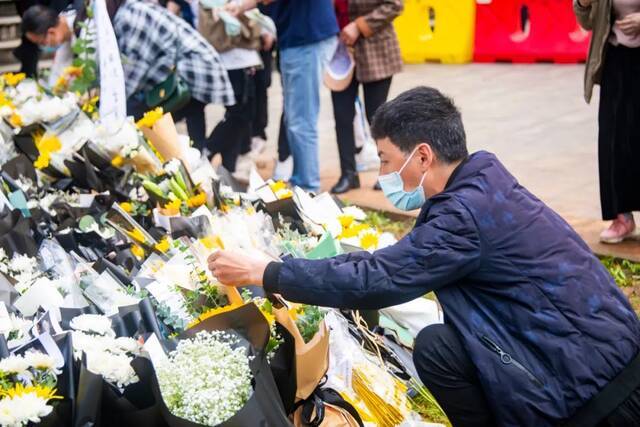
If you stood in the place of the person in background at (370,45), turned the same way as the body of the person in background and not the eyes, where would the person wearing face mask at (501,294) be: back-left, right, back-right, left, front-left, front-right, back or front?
front-left

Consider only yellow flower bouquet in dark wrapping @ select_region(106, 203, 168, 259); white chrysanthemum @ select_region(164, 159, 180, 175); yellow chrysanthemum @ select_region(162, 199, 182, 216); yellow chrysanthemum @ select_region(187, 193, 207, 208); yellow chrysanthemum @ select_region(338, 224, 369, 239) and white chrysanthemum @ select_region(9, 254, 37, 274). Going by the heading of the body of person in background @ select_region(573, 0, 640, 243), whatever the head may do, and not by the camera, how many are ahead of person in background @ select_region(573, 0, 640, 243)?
6

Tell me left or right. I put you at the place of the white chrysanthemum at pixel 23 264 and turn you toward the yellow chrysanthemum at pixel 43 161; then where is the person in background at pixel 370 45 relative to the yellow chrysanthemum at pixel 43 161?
right

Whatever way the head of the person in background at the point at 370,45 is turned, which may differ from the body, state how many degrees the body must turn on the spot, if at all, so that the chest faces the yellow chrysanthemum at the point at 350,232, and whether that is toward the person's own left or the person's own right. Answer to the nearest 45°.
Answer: approximately 45° to the person's own left

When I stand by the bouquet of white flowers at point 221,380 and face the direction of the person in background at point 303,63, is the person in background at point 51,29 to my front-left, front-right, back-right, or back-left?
front-left

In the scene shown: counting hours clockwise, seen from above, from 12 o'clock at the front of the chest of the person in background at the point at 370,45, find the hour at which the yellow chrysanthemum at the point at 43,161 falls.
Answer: The yellow chrysanthemum is roughly at 12 o'clock from the person in background.

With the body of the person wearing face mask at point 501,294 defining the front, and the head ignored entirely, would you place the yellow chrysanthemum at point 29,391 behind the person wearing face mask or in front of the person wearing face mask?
in front

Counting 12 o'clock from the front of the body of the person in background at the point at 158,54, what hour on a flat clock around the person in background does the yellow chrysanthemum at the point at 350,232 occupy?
The yellow chrysanthemum is roughly at 10 o'clock from the person in background.

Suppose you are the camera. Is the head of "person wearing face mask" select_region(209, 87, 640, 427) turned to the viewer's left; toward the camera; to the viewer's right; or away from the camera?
to the viewer's left

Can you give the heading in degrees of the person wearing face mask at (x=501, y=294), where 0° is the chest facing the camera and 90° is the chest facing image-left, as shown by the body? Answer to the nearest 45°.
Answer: approximately 90°

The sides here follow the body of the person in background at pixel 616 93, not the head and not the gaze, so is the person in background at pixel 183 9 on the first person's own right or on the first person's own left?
on the first person's own right

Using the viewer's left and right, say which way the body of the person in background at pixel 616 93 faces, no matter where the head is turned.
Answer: facing the viewer and to the left of the viewer

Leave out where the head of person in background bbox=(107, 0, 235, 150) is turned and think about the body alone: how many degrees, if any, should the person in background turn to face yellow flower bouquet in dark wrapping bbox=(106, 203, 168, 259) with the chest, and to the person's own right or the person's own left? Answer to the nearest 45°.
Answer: approximately 45° to the person's own left

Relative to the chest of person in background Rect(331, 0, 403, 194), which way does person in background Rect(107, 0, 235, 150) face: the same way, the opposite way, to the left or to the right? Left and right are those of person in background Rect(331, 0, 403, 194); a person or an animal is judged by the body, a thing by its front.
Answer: the same way
